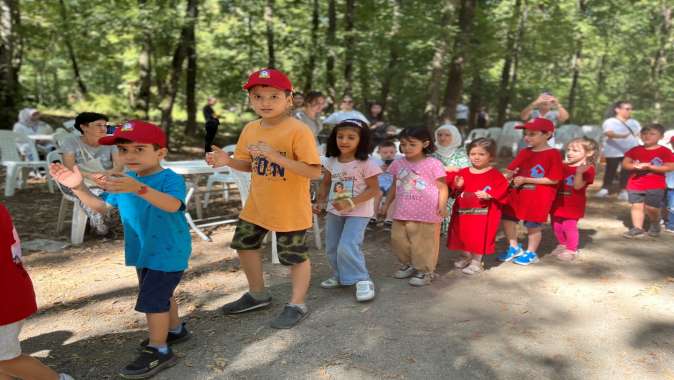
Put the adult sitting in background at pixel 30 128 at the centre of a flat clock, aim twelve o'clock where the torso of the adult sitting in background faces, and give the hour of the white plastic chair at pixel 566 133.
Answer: The white plastic chair is roughly at 11 o'clock from the adult sitting in background.

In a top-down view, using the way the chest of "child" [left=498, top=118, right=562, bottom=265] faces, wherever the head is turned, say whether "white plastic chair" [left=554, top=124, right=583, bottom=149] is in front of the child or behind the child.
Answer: behind

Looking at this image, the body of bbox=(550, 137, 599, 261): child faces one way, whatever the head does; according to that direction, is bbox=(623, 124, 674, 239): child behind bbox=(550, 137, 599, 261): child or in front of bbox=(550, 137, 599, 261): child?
behind

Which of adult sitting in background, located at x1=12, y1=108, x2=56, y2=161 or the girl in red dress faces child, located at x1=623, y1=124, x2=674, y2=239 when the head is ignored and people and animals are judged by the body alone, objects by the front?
the adult sitting in background

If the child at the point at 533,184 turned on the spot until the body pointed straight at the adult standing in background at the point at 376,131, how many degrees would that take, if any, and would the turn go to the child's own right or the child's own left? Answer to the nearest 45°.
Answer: approximately 90° to the child's own right

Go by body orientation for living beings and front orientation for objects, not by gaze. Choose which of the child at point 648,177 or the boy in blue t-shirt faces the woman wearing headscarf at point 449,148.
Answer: the child

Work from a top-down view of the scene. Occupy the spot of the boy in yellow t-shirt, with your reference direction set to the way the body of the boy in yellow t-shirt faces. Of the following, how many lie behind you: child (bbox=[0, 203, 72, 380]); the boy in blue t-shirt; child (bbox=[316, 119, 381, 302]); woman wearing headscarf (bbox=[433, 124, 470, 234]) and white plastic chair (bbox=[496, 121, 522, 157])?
3

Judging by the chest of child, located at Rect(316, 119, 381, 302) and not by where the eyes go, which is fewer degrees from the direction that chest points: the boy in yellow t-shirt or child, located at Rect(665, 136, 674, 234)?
the boy in yellow t-shirt

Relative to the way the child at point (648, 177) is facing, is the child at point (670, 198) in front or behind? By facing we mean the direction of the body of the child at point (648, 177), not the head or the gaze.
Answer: behind

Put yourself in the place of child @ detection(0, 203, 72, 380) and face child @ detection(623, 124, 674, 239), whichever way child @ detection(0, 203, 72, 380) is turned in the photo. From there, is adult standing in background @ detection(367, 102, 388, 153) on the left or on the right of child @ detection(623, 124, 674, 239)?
left
